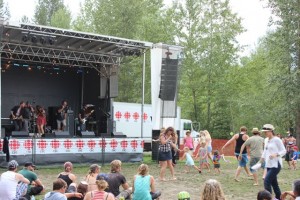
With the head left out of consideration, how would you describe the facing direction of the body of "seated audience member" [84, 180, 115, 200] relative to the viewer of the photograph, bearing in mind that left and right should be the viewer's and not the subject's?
facing away from the viewer

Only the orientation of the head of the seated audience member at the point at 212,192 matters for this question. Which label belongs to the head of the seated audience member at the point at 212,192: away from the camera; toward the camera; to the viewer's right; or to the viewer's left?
away from the camera

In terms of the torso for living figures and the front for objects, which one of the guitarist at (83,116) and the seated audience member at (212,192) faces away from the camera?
the seated audience member

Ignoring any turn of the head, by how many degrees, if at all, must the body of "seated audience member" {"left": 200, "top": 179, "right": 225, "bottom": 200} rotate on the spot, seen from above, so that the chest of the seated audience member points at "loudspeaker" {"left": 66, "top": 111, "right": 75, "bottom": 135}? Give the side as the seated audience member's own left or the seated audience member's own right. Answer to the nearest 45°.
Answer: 0° — they already face it

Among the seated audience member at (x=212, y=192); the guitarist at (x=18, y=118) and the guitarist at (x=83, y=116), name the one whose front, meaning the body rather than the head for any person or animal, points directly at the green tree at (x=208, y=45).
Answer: the seated audience member

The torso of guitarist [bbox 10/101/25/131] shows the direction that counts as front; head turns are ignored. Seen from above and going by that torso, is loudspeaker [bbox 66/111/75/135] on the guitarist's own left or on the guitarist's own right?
on the guitarist's own left

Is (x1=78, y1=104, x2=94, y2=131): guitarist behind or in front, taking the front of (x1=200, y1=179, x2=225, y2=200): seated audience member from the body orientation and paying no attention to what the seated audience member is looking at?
in front

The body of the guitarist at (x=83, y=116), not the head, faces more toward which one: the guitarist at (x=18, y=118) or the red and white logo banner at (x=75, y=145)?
the red and white logo banner

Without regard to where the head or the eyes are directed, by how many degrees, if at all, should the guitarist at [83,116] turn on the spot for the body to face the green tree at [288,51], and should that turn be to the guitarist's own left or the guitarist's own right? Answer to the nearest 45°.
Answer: approximately 90° to the guitarist's own left

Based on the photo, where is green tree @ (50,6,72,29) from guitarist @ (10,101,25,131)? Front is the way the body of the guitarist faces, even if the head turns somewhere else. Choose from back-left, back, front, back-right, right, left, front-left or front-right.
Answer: back-left
